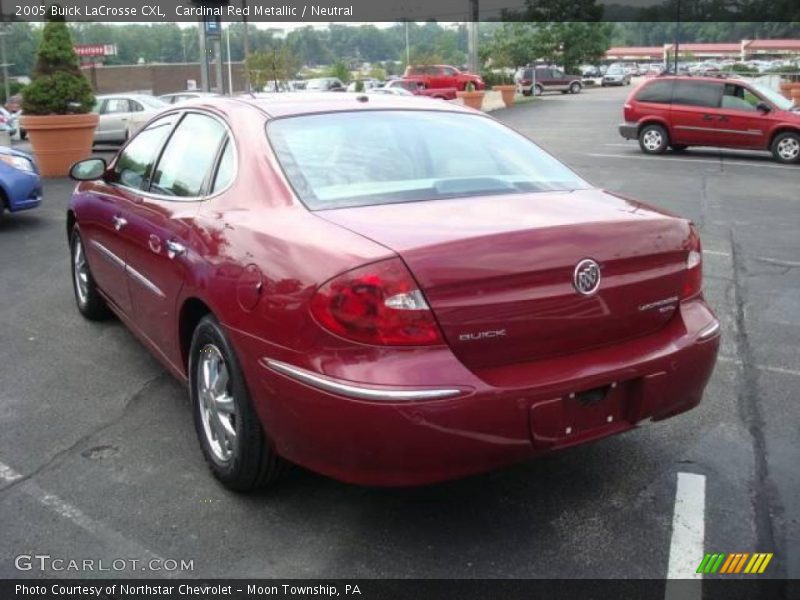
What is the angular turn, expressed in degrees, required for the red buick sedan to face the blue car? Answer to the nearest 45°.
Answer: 0° — it already faces it

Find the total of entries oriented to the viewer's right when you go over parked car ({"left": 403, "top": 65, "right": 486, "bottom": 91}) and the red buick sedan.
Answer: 1

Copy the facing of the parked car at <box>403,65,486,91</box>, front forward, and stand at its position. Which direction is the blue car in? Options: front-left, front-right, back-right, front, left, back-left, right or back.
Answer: right

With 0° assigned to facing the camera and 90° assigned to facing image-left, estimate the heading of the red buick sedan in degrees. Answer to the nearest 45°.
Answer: approximately 135°

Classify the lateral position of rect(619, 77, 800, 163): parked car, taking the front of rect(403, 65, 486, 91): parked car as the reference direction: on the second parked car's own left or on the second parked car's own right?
on the second parked car's own right

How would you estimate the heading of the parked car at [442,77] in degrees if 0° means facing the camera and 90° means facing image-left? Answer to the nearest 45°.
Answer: approximately 270°

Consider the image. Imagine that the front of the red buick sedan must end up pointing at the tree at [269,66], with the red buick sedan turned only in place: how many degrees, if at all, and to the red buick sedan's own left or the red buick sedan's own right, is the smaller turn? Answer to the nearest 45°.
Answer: approximately 45° to the red buick sedan's own right

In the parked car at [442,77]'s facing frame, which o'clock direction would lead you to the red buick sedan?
The red buick sedan is roughly at 3 o'clock from the parked car.

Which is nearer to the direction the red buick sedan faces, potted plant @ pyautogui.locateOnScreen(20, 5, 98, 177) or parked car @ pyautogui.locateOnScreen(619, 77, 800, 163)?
the potted plant

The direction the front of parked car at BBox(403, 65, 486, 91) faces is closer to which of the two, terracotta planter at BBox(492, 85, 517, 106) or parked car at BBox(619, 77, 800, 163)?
the terracotta planter

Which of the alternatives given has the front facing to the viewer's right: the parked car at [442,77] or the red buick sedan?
the parked car
